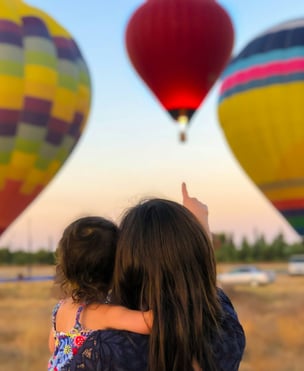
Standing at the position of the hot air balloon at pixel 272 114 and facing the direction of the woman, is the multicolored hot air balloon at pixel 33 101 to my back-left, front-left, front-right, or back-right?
front-right

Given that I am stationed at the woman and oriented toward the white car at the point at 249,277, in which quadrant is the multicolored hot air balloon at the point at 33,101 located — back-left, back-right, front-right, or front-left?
front-left

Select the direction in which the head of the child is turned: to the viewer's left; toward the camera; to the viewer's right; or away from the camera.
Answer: away from the camera

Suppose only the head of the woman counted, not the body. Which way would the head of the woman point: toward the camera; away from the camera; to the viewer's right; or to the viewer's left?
away from the camera
